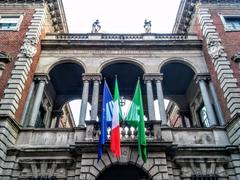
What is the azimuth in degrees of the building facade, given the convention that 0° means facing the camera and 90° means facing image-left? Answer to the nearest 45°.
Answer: approximately 0°
